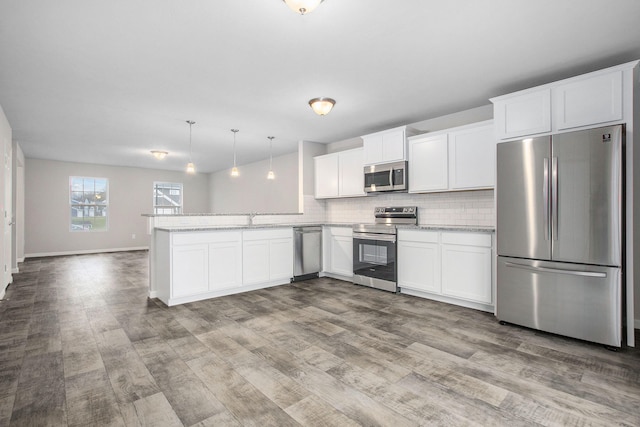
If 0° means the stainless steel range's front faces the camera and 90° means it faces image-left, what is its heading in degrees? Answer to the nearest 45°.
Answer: approximately 45°

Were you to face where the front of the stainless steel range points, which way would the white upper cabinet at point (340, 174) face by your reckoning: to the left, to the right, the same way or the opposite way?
the same way

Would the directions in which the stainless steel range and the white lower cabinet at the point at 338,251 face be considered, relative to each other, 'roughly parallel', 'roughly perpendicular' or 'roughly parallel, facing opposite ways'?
roughly parallel

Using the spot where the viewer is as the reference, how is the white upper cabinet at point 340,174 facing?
facing the viewer and to the left of the viewer

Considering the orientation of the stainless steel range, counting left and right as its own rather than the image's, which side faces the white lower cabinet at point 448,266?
left

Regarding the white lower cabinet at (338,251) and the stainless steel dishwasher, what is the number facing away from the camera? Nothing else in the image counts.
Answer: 0

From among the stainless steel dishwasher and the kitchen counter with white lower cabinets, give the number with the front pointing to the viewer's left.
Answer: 0

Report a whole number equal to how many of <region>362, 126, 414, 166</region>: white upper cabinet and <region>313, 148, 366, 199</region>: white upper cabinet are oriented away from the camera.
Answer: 0

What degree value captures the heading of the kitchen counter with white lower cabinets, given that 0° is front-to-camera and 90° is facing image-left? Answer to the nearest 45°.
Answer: approximately 315°

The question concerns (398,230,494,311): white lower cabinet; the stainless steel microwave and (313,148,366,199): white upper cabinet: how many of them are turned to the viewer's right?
0

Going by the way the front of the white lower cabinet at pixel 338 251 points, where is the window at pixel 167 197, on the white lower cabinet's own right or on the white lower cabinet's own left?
on the white lower cabinet's own right

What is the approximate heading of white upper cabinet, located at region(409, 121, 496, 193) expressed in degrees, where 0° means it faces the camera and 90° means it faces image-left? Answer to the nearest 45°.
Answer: approximately 45°

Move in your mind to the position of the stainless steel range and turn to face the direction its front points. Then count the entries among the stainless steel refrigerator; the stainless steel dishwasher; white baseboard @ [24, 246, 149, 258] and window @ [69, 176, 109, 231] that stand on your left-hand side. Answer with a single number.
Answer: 1

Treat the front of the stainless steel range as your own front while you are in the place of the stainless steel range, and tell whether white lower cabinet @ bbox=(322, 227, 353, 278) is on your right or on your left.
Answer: on your right

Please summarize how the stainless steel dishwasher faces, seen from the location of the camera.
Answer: facing the viewer and to the right of the viewer
